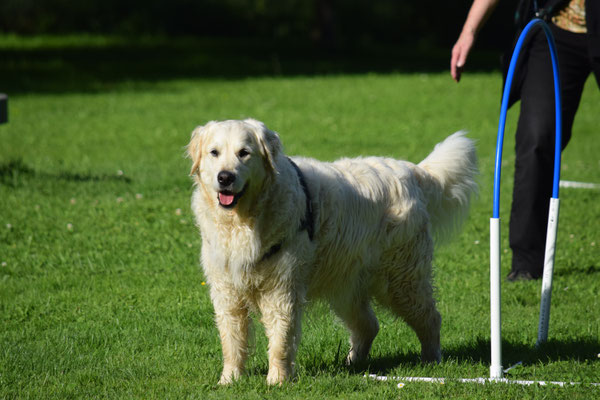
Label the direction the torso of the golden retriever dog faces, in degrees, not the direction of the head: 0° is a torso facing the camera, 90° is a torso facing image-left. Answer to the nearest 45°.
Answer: approximately 45°

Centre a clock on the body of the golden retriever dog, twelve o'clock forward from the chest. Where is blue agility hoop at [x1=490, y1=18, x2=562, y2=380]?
The blue agility hoop is roughly at 8 o'clock from the golden retriever dog.
